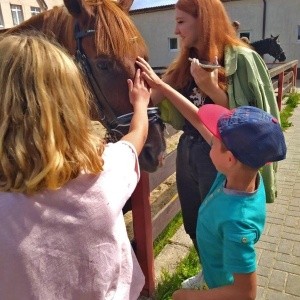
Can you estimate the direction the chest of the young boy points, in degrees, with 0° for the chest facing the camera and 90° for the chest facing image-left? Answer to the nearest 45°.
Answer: approximately 90°

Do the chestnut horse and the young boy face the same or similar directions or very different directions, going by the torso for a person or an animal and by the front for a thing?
very different directions

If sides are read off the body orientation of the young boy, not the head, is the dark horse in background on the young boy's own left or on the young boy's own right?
on the young boy's own right

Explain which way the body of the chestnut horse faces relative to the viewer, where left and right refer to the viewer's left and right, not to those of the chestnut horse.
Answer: facing the viewer and to the right of the viewer

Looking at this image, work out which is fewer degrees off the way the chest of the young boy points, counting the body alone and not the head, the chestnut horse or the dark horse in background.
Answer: the chestnut horse

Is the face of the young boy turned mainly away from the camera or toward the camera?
away from the camera
